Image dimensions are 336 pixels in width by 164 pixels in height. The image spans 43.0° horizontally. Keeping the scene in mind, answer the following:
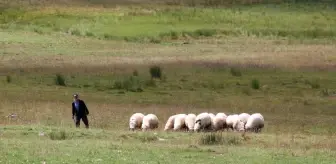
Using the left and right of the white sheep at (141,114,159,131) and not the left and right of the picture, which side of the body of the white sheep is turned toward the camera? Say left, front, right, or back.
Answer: left

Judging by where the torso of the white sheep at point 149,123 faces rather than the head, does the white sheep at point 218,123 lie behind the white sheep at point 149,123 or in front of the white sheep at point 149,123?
behind

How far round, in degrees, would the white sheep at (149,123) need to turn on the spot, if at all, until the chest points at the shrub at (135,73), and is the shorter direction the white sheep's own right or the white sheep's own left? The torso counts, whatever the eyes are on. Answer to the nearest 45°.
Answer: approximately 90° to the white sheep's own right

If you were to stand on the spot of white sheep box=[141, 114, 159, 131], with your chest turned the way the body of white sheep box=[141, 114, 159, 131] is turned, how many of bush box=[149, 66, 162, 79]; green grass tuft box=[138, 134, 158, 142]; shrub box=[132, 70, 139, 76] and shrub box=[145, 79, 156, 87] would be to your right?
3
